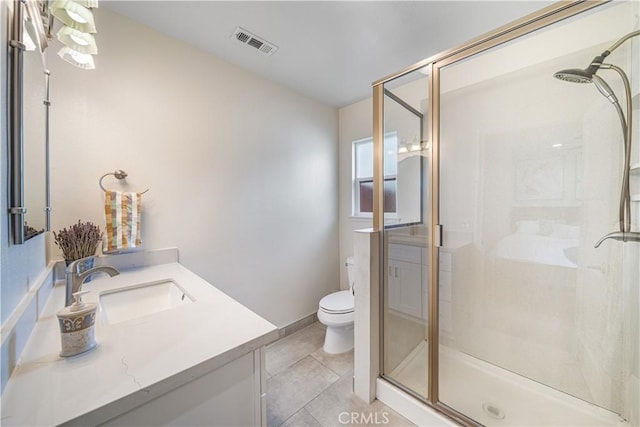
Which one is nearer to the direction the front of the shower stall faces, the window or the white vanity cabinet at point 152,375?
the white vanity cabinet

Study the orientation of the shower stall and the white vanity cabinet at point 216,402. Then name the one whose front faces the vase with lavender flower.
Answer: the shower stall

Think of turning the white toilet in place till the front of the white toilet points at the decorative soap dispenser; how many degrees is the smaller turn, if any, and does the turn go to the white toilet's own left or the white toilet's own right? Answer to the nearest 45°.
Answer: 0° — it already faces it

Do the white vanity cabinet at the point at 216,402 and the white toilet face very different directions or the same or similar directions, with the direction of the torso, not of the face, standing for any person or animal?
very different directions

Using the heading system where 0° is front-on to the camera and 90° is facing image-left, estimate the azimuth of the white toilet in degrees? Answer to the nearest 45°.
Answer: approximately 45°

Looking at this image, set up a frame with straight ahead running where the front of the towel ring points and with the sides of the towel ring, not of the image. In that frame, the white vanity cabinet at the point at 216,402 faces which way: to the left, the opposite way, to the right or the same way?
to the left

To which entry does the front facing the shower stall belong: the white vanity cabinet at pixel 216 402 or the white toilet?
the white vanity cabinet

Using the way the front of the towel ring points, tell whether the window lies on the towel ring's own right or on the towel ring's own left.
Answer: on the towel ring's own left

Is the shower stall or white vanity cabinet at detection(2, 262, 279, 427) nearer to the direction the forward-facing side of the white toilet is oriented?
the white vanity cabinet

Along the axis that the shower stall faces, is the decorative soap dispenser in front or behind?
in front

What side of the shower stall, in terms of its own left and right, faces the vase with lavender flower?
front

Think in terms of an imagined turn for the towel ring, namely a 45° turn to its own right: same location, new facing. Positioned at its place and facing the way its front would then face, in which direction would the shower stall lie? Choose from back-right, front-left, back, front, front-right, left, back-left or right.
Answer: left

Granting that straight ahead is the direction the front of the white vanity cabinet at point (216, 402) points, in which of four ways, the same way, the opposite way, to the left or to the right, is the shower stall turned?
the opposite way

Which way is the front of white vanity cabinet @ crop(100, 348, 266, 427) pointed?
to the viewer's right
